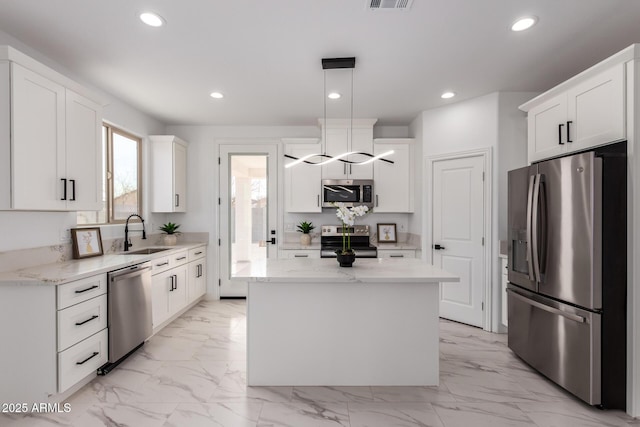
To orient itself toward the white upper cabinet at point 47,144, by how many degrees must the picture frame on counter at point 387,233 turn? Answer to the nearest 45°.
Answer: approximately 45° to its right

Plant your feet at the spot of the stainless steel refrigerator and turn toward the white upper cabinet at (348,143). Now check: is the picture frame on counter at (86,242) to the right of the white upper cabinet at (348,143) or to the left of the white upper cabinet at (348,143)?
left

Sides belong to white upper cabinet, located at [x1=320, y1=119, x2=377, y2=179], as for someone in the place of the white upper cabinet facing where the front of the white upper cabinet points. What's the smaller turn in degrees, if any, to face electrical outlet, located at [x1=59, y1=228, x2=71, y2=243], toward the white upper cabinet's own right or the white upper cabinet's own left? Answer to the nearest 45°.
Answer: approximately 45° to the white upper cabinet's own right

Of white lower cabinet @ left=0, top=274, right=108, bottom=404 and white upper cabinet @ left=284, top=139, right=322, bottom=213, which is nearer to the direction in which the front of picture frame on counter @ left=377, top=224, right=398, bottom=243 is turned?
the white lower cabinet

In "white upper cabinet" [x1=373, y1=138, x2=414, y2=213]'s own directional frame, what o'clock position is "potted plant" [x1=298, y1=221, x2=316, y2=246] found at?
The potted plant is roughly at 3 o'clock from the white upper cabinet.

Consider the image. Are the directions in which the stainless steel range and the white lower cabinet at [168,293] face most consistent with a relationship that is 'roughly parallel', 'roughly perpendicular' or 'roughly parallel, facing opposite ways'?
roughly perpendicular

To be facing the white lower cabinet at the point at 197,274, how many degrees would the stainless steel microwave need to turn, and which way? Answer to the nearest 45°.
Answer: approximately 90° to its right

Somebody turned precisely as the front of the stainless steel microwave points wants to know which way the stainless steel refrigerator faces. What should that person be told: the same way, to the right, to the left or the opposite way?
to the right

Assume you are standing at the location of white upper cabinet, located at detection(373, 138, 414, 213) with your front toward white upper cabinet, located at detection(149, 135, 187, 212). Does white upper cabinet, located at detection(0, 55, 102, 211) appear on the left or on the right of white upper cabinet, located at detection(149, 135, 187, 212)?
left

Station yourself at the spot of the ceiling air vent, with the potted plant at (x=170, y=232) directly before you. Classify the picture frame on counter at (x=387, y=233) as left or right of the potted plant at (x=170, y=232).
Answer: right

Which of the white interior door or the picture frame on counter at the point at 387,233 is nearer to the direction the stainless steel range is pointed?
the white interior door

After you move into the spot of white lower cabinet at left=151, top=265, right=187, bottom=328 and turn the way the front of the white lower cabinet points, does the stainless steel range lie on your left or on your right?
on your left
